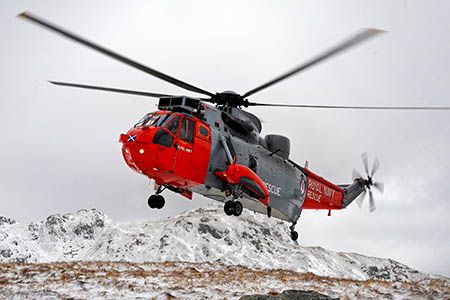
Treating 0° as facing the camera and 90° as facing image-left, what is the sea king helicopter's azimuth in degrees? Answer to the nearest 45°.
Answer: approximately 45°
